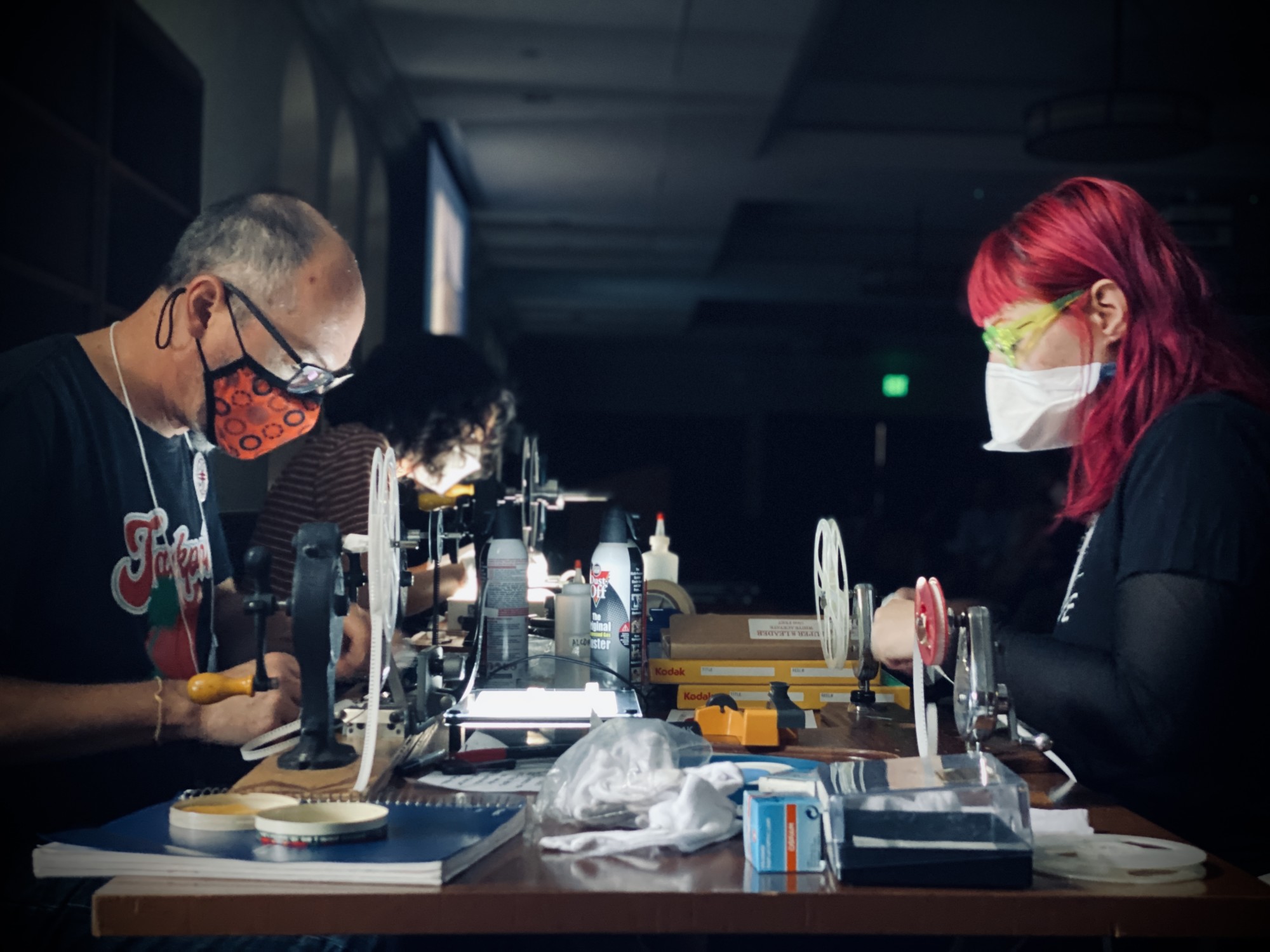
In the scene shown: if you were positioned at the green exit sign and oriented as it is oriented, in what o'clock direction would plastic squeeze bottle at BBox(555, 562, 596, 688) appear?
The plastic squeeze bottle is roughly at 12 o'clock from the green exit sign.

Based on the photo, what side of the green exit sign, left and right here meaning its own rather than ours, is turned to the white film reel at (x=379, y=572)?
front

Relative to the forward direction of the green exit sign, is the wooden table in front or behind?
in front

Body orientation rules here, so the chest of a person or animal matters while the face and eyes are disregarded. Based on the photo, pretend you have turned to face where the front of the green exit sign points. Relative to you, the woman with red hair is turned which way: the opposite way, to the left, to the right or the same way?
to the right

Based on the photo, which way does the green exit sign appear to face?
toward the camera

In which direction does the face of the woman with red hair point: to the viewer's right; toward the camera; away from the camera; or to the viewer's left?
to the viewer's left

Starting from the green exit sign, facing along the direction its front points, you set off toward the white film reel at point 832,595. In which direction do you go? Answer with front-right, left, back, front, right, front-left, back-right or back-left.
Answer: front

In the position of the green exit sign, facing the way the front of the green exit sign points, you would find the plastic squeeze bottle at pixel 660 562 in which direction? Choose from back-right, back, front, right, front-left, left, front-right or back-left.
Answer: front

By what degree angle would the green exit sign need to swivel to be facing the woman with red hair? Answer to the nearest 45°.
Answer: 0° — it already faces them

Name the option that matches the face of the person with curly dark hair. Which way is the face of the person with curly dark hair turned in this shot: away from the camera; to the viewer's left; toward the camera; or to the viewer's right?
to the viewer's right

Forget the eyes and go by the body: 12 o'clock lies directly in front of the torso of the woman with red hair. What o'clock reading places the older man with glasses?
The older man with glasses is roughly at 12 o'clock from the woman with red hair.

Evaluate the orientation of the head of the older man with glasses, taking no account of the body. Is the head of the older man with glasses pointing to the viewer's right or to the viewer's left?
to the viewer's right

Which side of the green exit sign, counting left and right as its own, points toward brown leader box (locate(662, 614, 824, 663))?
front

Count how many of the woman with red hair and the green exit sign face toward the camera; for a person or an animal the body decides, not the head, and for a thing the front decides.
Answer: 1

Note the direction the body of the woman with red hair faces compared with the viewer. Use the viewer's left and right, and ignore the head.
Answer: facing to the left of the viewer

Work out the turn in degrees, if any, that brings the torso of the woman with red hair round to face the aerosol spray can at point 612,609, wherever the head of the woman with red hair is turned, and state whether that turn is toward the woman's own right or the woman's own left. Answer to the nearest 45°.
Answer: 0° — they already face it
